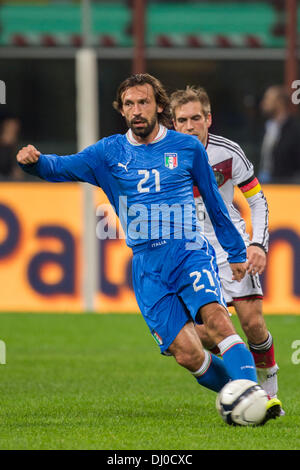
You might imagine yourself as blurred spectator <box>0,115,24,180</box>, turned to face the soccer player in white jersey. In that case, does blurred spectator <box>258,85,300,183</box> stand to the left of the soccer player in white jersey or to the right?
left

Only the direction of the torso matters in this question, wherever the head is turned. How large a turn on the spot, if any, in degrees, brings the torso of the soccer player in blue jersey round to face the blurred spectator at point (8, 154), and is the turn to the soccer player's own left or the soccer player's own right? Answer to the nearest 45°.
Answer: approximately 180°

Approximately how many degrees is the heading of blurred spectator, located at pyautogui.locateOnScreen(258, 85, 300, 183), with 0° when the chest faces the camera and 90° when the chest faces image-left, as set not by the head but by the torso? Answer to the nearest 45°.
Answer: approximately 45°

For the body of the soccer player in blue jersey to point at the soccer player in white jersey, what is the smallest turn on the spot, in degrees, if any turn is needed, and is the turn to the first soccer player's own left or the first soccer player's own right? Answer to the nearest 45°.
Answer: approximately 135° to the first soccer player's own left

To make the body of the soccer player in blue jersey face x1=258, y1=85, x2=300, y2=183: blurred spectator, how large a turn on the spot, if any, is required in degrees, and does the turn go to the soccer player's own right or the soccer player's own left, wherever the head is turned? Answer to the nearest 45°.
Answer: approximately 180°

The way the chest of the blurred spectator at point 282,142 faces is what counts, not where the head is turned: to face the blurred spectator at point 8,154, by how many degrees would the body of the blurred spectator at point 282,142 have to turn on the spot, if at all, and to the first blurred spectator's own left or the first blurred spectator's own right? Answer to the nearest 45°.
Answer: approximately 45° to the first blurred spectator's own right
